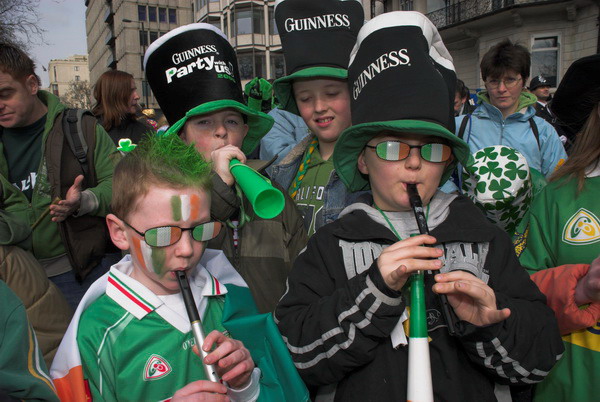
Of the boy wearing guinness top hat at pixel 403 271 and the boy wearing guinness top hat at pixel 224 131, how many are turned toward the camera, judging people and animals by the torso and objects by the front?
2

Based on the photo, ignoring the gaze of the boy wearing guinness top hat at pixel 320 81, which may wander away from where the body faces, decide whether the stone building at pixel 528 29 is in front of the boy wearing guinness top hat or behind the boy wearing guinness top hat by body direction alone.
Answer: behind

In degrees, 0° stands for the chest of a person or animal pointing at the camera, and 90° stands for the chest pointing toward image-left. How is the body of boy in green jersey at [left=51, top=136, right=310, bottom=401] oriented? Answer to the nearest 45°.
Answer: approximately 315°

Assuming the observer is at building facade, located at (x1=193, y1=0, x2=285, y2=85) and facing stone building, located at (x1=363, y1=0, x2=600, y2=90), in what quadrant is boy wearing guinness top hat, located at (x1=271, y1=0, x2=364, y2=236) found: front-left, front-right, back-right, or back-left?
front-right

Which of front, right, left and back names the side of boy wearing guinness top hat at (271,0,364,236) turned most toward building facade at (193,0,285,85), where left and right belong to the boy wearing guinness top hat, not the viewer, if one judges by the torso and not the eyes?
back

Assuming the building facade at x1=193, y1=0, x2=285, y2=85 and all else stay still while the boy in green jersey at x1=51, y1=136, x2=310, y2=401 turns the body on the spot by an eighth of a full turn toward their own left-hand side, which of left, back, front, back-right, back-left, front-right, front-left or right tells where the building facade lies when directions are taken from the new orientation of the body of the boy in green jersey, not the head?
left

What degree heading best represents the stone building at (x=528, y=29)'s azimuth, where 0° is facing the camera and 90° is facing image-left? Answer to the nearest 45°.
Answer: approximately 45°

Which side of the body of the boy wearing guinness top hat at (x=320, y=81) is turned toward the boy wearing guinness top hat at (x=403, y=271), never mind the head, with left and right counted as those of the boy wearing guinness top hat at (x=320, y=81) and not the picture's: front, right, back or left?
front

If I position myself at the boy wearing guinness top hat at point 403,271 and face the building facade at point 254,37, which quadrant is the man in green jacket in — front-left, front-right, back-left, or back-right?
front-left

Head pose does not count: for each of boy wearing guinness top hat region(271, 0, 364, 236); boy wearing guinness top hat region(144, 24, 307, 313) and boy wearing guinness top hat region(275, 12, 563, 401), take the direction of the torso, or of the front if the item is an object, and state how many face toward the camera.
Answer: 3

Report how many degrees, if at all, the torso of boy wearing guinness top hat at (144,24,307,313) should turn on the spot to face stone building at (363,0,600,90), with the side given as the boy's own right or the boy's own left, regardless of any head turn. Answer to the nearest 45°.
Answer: approximately 135° to the boy's own left

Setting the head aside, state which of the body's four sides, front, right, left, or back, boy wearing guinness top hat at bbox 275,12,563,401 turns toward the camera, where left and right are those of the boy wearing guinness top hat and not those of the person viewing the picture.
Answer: front

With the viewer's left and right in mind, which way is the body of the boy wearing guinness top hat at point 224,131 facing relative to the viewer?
facing the viewer

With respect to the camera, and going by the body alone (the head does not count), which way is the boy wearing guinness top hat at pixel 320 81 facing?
toward the camera
